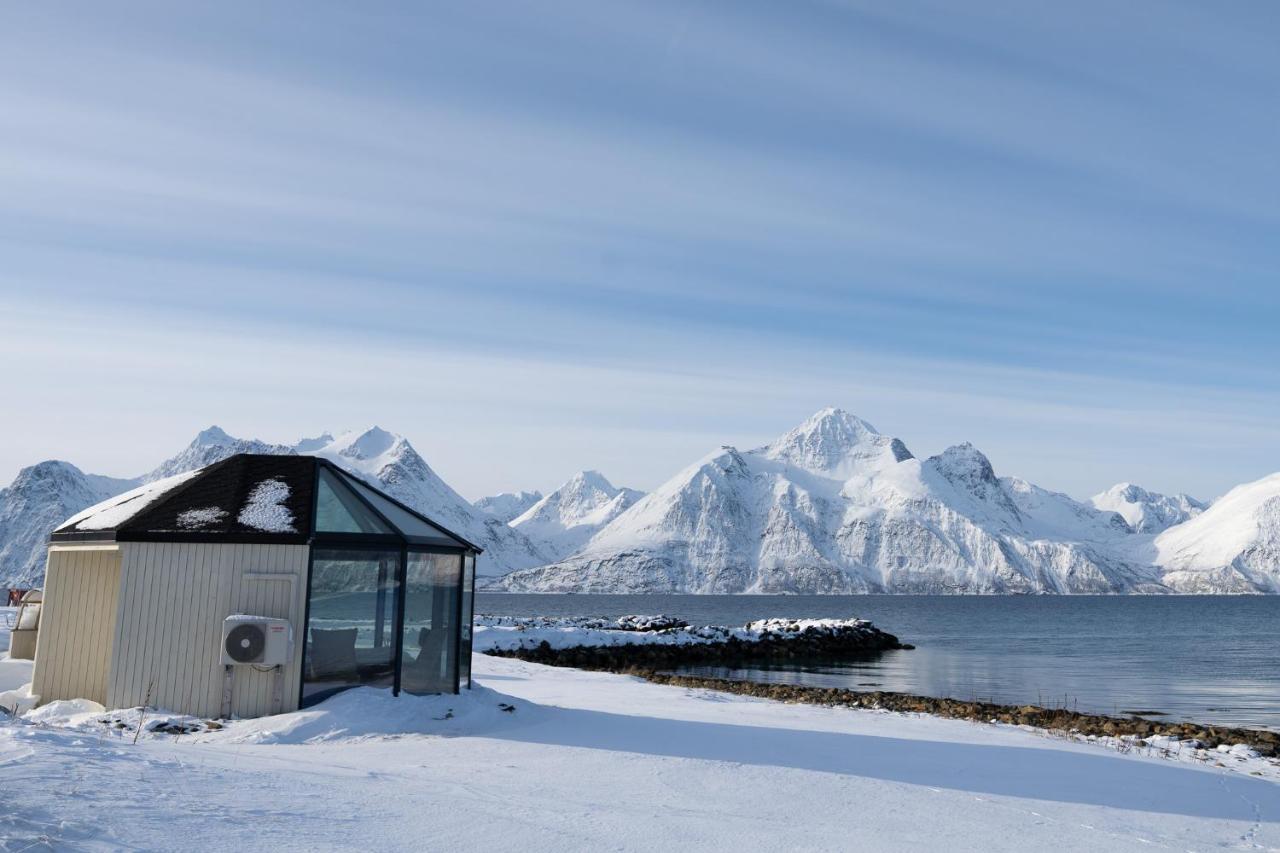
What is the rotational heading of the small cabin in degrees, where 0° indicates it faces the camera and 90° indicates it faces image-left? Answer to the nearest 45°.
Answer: approximately 270°
